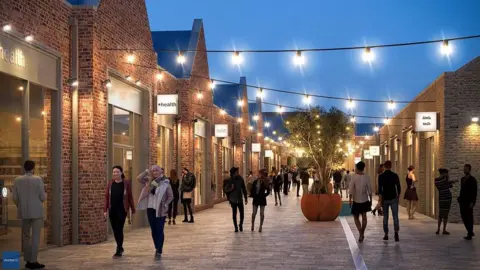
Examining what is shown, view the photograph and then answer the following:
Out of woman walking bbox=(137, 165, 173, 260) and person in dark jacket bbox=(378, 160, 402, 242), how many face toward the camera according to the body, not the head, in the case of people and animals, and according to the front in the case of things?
1

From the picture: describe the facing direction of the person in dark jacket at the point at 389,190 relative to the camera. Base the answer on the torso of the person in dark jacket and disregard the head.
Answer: away from the camera

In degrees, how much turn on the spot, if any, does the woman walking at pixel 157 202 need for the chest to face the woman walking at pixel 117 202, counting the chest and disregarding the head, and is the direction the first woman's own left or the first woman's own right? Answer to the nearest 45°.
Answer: approximately 90° to the first woman's own right

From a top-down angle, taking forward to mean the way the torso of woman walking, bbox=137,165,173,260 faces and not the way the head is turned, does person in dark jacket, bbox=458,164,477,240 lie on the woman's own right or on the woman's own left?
on the woman's own left

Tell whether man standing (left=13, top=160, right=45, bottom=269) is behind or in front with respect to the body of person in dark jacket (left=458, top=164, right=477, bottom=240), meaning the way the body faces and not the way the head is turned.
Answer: in front

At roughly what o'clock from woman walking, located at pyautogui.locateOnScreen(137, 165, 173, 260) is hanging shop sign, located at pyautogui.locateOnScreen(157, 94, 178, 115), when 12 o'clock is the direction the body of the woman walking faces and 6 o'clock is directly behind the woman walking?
The hanging shop sign is roughly at 6 o'clock from the woman walking.

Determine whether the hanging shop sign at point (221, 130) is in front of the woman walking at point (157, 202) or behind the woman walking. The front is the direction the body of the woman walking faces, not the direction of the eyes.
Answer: behind

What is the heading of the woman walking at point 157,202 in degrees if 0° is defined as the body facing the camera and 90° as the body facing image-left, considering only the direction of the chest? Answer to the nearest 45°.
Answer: approximately 0°

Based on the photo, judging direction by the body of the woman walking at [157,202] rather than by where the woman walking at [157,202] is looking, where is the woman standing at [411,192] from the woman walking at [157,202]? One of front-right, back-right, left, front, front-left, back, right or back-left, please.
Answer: back-left

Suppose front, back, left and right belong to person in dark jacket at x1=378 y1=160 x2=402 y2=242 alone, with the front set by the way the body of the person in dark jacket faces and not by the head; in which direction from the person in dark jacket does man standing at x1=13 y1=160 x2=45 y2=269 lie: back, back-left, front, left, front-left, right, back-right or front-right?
back-left

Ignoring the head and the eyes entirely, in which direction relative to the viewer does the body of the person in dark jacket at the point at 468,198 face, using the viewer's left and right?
facing the viewer and to the left of the viewer

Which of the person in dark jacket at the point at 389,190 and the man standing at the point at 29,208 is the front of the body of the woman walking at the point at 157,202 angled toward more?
the man standing
